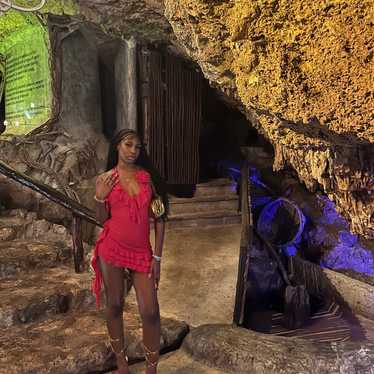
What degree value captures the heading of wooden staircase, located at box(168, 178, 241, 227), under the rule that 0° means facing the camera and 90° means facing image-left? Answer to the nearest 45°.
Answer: approximately 0°

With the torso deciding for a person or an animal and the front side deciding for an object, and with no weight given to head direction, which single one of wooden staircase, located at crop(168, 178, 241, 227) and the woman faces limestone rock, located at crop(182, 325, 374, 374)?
the wooden staircase

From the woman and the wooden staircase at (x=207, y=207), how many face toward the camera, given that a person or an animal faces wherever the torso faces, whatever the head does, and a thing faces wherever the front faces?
2

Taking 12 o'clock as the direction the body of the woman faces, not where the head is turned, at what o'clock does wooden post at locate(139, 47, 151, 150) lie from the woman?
The wooden post is roughly at 6 o'clock from the woman.

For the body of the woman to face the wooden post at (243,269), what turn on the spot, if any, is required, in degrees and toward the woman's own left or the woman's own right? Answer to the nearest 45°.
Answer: approximately 135° to the woman's own left
